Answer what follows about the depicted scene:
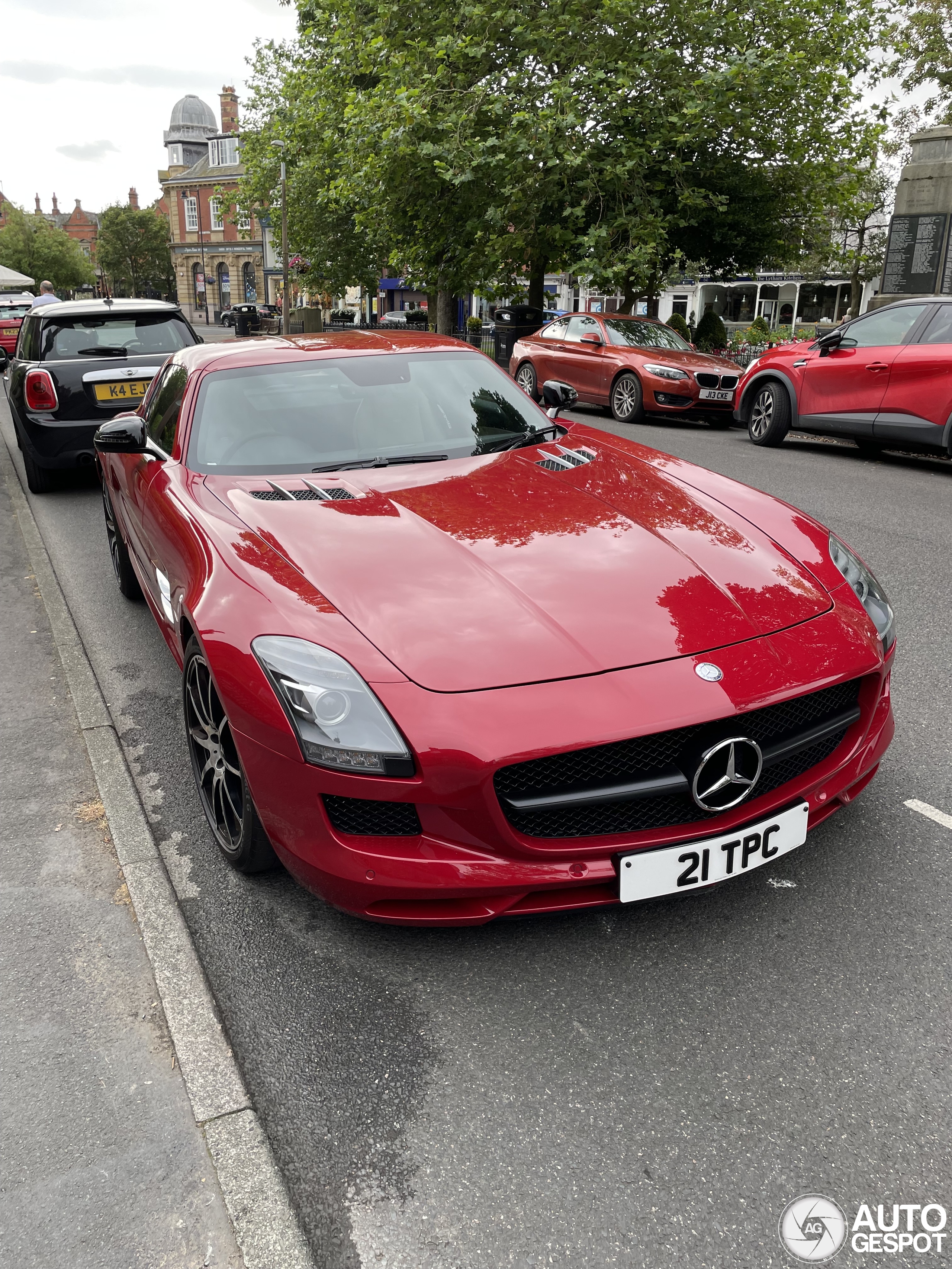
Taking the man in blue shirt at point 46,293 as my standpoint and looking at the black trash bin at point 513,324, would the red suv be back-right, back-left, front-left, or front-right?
front-right

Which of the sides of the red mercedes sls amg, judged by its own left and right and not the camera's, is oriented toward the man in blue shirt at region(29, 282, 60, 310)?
back

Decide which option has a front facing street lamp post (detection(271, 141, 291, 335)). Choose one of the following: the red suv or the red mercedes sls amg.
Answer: the red suv

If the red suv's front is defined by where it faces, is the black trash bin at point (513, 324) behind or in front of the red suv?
in front

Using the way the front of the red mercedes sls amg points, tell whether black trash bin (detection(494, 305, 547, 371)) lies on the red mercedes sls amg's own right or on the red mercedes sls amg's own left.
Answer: on the red mercedes sls amg's own left

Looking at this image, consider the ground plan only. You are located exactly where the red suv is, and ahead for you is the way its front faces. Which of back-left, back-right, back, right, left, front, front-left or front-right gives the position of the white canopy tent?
front

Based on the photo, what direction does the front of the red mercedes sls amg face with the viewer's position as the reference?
facing the viewer and to the right of the viewer

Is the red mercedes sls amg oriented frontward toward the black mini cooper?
no

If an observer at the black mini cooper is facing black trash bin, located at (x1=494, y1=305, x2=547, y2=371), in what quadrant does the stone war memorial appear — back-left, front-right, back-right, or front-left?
front-right

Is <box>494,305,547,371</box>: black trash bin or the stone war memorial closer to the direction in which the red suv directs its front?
the black trash bin

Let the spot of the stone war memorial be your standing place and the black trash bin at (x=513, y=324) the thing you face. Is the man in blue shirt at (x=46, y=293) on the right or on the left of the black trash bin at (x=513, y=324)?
left

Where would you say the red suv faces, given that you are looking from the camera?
facing away from the viewer and to the left of the viewer

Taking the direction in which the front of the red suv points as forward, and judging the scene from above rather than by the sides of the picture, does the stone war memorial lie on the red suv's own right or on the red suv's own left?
on the red suv's own right

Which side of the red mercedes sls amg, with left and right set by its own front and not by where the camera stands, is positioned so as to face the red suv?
left
